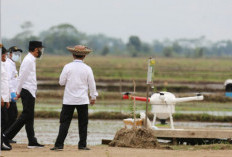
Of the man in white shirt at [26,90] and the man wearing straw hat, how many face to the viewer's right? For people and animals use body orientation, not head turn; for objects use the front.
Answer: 1

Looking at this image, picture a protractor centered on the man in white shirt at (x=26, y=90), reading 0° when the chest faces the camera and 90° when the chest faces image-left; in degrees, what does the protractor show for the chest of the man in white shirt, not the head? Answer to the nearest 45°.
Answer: approximately 270°

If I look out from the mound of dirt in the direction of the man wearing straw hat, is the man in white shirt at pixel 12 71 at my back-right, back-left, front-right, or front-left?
front-right

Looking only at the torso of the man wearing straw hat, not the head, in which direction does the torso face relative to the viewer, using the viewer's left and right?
facing away from the viewer

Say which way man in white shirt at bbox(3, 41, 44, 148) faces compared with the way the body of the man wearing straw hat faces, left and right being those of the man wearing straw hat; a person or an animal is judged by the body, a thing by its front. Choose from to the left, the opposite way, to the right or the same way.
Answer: to the right

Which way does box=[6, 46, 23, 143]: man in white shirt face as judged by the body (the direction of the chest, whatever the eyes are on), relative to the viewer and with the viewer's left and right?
facing the viewer and to the right of the viewer

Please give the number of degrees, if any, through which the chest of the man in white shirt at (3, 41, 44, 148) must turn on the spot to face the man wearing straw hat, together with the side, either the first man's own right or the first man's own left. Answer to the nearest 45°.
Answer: approximately 45° to the first man's own right

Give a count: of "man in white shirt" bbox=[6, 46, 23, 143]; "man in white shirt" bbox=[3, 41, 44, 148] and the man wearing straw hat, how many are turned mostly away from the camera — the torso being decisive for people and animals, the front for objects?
1

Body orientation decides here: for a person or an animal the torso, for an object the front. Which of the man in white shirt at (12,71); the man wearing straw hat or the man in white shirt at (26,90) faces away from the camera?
the man wearing straw hat

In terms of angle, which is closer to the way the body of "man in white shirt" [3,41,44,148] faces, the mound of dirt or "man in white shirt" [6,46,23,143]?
the mound of dirt

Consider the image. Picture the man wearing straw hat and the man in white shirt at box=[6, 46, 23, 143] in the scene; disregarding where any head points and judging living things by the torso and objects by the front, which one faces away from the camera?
the man wearing straw hat

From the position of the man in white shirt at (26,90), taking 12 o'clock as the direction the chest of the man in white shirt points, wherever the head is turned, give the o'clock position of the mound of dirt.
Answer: The mound of dirt is roughly at 12 o'clock from the man in white shirt.
